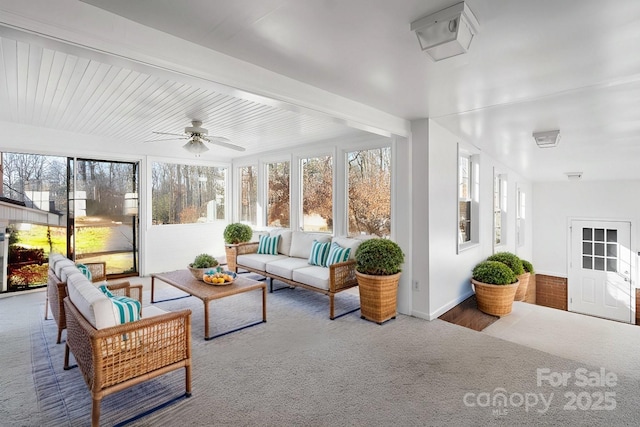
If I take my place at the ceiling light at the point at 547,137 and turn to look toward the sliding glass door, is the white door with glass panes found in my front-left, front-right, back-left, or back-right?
back-right

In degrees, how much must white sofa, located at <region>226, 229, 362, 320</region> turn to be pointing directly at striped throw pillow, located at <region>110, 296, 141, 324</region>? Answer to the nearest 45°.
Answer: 0° — it already faces it

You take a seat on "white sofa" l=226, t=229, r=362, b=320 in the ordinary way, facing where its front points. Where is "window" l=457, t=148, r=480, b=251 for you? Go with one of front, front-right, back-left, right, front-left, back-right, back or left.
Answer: back-left

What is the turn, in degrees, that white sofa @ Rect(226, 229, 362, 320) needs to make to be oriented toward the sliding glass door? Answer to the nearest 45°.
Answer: approximately 45° to its right

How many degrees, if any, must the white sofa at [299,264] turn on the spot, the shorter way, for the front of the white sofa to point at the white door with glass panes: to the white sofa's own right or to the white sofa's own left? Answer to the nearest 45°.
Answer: approximately 135° to the white sofa's own left

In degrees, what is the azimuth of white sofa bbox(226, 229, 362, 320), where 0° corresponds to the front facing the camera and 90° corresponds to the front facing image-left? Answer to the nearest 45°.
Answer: approximately 45°

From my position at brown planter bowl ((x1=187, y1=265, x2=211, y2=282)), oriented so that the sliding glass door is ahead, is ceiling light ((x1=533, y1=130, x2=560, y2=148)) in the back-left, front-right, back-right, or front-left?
back-right

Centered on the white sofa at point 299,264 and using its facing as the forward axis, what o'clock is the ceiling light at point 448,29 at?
The ceiling light is roughly at 10 o'clock from the white sofa.

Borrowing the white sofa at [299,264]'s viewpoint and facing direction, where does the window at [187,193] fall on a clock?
The window is roughly at 3 o'clock from the white sofa.
